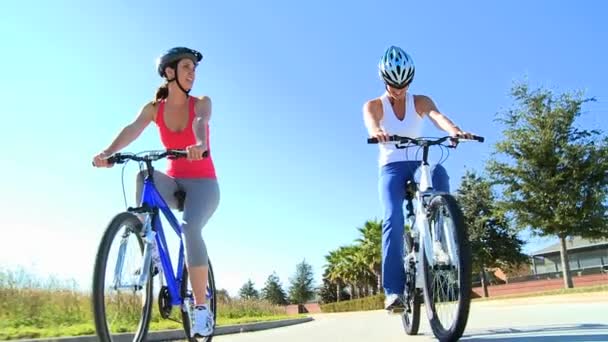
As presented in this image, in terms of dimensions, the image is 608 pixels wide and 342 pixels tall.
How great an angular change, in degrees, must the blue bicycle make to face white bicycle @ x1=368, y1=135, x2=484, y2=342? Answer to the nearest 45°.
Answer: approximately 135° to its left

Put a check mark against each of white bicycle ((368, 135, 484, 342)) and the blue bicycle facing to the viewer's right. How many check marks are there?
0

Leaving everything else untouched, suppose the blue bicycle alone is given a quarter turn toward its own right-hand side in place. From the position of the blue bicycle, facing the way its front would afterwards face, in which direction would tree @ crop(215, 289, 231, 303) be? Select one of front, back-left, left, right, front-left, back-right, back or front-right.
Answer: front-right

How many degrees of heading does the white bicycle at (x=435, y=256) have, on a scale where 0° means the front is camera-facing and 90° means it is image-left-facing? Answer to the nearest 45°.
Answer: approximately 0°

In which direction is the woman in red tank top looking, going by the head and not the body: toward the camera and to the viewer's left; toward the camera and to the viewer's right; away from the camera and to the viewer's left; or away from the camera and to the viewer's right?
toward the camera and to the viewer's right

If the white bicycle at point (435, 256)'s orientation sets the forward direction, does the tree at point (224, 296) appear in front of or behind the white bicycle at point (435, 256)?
behind

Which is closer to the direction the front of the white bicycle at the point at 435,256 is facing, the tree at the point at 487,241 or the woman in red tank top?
the woman in red tank top

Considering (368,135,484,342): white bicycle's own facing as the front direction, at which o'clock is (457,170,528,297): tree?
The tree is roughly at 6 o'clock from the white bicycle.
